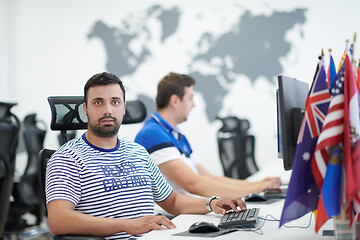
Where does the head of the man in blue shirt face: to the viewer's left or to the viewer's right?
to the viewer's right

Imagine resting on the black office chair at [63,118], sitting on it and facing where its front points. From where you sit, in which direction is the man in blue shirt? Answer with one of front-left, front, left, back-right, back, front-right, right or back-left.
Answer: left

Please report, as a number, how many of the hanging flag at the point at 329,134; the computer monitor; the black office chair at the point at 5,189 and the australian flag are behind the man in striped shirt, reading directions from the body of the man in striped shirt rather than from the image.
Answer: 1

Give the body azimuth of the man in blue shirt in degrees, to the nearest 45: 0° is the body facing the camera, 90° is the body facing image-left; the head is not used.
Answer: approximately 270°

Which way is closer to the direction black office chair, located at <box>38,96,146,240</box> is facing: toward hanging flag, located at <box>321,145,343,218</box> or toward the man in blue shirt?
the hanging flag

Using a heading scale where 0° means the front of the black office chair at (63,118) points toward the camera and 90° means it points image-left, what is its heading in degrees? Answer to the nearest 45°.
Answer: approximately 315°
